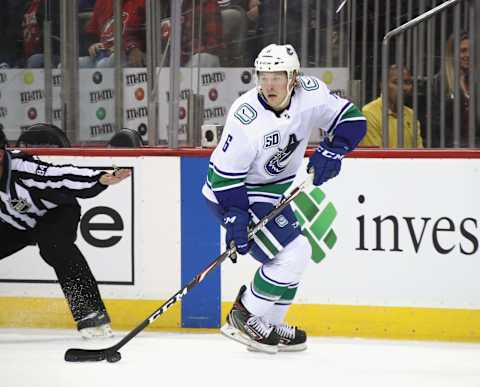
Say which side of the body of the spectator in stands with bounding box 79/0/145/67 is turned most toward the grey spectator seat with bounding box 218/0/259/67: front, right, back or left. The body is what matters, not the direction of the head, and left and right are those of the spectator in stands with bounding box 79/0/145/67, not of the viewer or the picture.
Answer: left

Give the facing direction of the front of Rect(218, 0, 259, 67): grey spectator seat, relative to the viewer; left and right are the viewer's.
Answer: facing the viewer

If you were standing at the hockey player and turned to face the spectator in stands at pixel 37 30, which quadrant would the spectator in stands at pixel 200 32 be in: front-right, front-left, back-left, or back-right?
front-right
